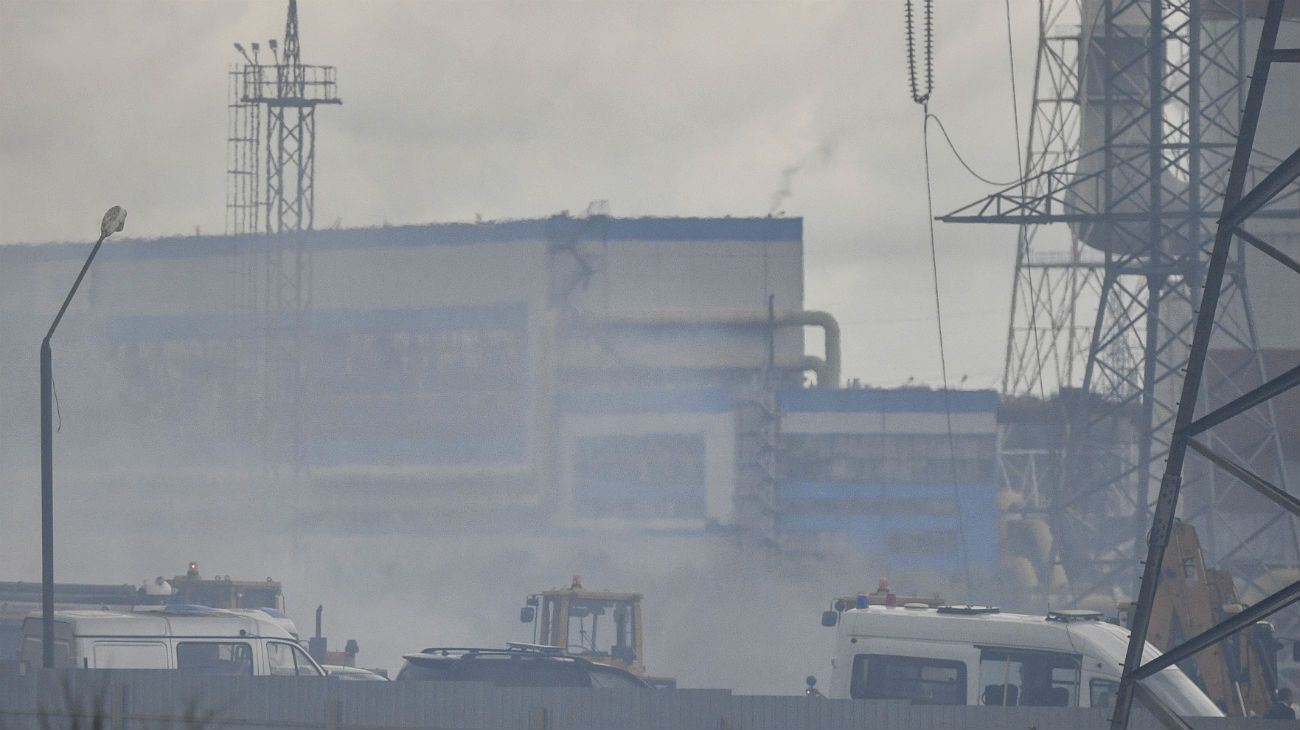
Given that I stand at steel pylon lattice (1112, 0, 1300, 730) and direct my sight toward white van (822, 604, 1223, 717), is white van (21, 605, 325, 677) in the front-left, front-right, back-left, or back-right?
front-left

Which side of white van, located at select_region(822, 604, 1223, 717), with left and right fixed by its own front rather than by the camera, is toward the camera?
right

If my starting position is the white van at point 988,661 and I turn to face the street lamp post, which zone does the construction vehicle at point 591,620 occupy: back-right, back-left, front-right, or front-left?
front-right

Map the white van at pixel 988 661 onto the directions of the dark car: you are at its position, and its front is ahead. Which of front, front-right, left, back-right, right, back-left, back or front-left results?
front-right

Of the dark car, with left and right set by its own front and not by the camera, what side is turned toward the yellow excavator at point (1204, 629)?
front

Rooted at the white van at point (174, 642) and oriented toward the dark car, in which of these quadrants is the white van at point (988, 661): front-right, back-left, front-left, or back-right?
front-right

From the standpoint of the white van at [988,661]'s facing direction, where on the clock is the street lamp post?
The street lamp post is roughly at 6 o'clock from the white van.

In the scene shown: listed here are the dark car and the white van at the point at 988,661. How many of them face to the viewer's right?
2

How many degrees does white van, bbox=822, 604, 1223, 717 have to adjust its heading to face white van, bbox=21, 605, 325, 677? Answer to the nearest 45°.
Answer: approximately 180°
